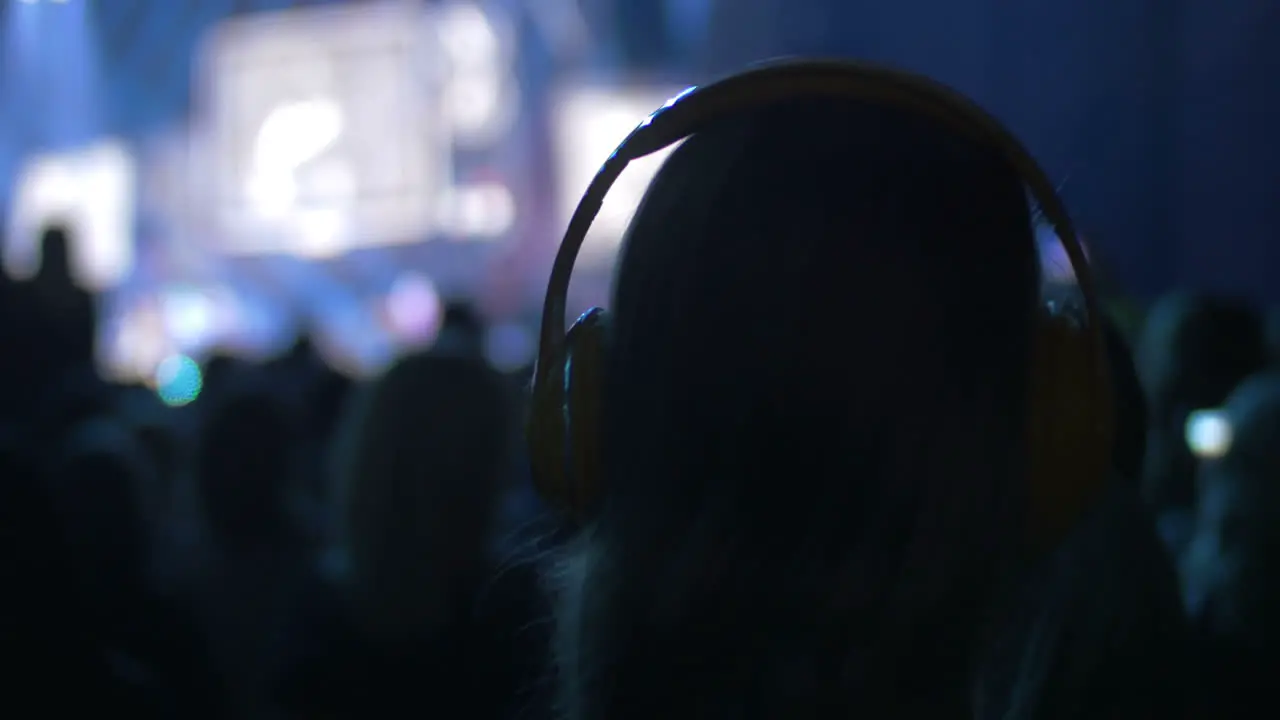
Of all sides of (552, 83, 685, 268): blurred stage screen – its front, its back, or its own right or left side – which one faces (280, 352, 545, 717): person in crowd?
front

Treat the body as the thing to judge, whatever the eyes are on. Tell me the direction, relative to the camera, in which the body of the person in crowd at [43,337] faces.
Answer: away from the camera

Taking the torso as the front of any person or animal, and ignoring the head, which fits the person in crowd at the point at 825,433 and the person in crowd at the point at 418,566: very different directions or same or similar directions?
same or similar directions

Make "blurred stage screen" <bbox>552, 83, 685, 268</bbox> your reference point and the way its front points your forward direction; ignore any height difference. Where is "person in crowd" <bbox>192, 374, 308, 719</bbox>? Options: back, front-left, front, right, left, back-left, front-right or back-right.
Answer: front

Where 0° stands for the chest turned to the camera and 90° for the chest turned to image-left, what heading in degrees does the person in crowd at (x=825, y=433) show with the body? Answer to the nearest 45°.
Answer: approximately 180°

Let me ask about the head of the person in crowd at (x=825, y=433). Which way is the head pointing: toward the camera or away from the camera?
away from the camera

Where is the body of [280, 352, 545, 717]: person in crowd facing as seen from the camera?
away from the camera

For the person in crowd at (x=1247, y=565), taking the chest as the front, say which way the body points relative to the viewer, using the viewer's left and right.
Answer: facing away from the viewer

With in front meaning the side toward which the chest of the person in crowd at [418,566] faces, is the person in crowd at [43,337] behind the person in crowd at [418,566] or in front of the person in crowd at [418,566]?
in front

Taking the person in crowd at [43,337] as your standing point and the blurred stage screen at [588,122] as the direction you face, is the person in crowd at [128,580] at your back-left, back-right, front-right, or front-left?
back-right
